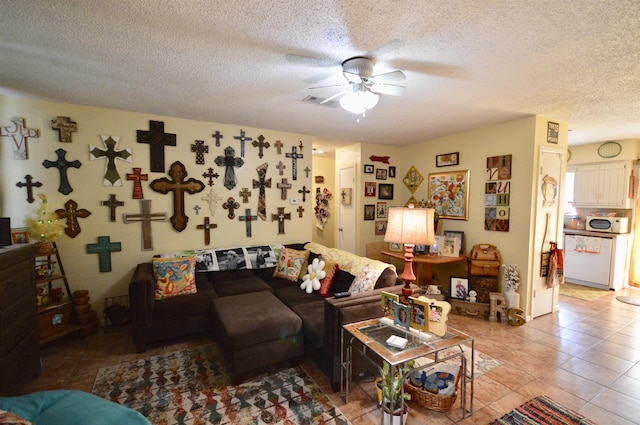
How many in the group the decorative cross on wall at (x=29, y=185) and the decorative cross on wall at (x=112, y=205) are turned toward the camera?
2

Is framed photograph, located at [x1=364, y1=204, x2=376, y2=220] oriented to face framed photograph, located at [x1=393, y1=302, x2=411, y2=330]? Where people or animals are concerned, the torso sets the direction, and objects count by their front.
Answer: yes

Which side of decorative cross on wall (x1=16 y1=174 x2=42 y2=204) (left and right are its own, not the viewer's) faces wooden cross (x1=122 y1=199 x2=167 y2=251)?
left

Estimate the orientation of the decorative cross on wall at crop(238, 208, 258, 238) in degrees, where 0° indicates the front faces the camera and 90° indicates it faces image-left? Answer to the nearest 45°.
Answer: approximately 0°

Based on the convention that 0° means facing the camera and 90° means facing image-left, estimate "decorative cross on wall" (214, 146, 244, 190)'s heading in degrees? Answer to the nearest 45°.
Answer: approximately 0°

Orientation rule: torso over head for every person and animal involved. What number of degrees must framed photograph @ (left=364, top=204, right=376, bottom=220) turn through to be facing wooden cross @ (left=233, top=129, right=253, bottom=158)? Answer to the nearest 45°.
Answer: approximately 45° to its right

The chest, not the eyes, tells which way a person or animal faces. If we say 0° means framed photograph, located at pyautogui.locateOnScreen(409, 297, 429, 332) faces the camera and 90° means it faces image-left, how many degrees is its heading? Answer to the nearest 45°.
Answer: approximately 45°

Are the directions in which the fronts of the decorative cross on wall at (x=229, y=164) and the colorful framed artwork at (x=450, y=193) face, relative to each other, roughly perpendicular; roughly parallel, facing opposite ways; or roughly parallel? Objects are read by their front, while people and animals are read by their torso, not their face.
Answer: roughly perpendicular

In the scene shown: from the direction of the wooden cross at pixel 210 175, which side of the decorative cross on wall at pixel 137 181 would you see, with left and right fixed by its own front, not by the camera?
left
